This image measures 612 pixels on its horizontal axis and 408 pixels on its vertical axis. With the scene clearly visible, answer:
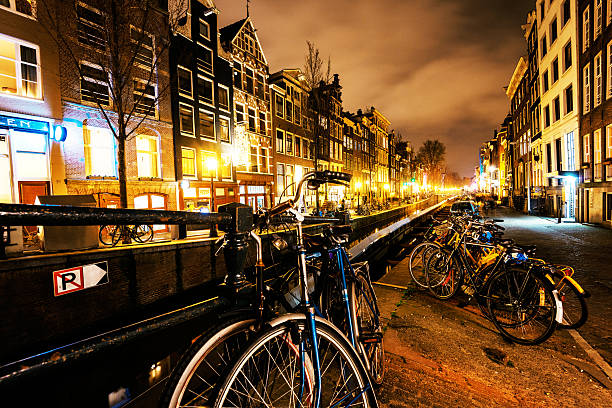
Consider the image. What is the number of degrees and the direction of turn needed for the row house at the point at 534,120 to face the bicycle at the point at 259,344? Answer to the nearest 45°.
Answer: approximately 90° to its left

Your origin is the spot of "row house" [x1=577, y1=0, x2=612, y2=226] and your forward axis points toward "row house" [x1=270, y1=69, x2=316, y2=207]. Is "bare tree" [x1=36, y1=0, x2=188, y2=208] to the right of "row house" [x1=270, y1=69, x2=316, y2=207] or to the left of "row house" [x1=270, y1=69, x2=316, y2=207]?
left

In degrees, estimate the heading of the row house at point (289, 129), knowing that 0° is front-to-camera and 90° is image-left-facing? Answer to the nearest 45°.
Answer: approximately 315°

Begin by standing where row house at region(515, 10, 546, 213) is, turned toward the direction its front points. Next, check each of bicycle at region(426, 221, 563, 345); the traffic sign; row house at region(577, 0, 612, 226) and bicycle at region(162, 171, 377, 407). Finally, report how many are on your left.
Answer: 4

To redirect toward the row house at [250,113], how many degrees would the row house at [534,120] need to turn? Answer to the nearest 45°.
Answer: approximately 45° to its left

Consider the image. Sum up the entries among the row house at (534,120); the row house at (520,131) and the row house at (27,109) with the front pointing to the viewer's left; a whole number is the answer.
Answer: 2

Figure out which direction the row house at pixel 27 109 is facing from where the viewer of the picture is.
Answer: facing the viewer and to the right of the viewer

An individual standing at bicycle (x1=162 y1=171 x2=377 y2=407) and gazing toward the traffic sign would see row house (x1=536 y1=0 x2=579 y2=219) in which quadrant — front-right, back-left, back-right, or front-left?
back-right

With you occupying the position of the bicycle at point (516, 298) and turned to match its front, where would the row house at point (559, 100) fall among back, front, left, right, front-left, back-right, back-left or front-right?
front-right

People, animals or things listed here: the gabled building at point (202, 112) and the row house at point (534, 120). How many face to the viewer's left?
1

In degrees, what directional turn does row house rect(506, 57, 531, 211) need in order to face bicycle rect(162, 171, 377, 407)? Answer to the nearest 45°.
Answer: approximately 90° to its left

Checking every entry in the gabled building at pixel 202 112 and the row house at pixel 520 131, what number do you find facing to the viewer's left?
1

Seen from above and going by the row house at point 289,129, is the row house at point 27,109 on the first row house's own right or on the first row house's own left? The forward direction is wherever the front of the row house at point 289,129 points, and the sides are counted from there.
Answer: on the first row house's own right

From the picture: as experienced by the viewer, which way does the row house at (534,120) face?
facing to the left of the viewer

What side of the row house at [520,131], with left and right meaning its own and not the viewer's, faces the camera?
left

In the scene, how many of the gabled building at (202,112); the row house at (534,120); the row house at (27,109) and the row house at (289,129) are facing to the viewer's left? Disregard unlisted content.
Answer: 1

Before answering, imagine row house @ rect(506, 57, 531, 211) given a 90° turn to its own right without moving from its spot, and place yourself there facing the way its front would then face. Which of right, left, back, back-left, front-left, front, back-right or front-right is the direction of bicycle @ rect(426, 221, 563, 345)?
back
